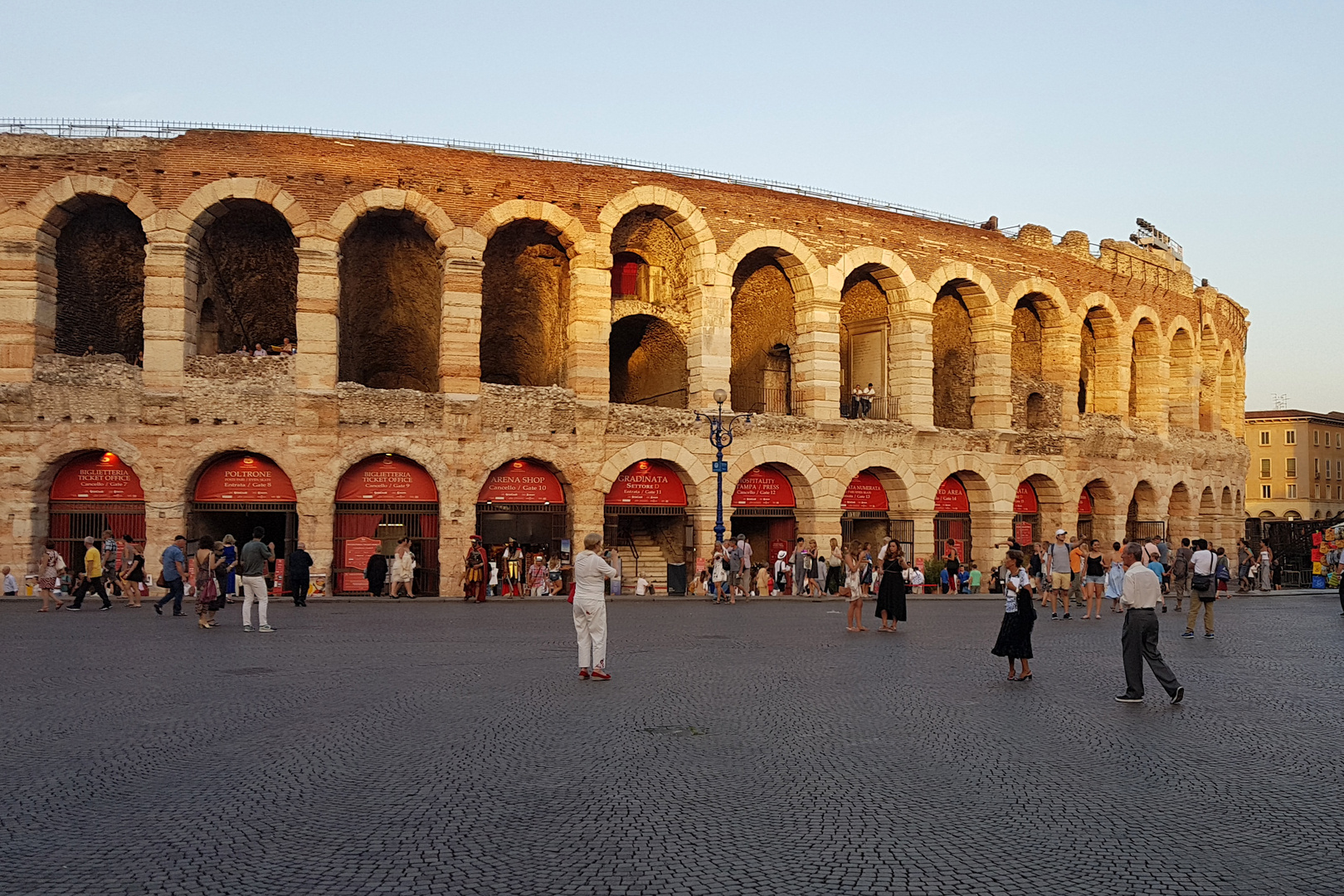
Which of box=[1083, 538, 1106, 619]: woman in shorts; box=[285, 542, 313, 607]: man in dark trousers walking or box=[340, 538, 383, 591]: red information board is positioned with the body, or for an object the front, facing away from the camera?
the man in dark trousers walking

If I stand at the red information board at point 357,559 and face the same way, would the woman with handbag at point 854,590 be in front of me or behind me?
in front

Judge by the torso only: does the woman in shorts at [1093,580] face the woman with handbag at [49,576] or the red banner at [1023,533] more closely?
the woman with handbag

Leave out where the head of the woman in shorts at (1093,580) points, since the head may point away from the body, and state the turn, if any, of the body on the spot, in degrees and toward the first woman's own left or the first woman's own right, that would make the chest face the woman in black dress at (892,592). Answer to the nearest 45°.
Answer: approximately 45° to the first woman's own right

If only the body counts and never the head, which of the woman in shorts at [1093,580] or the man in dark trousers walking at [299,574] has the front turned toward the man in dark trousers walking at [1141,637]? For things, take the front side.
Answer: the woman in shorts

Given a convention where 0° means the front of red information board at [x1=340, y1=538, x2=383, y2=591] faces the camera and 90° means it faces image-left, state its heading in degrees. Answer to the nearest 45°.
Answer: approximately 0°

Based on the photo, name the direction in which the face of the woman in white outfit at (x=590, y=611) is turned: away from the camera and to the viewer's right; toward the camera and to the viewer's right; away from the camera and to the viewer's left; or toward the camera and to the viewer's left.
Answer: away from the camera and to the viewer's right

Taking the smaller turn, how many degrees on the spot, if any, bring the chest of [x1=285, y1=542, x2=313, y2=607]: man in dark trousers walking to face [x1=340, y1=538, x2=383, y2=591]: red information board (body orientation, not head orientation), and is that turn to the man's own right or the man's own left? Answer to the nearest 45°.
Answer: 0° — they already face it
